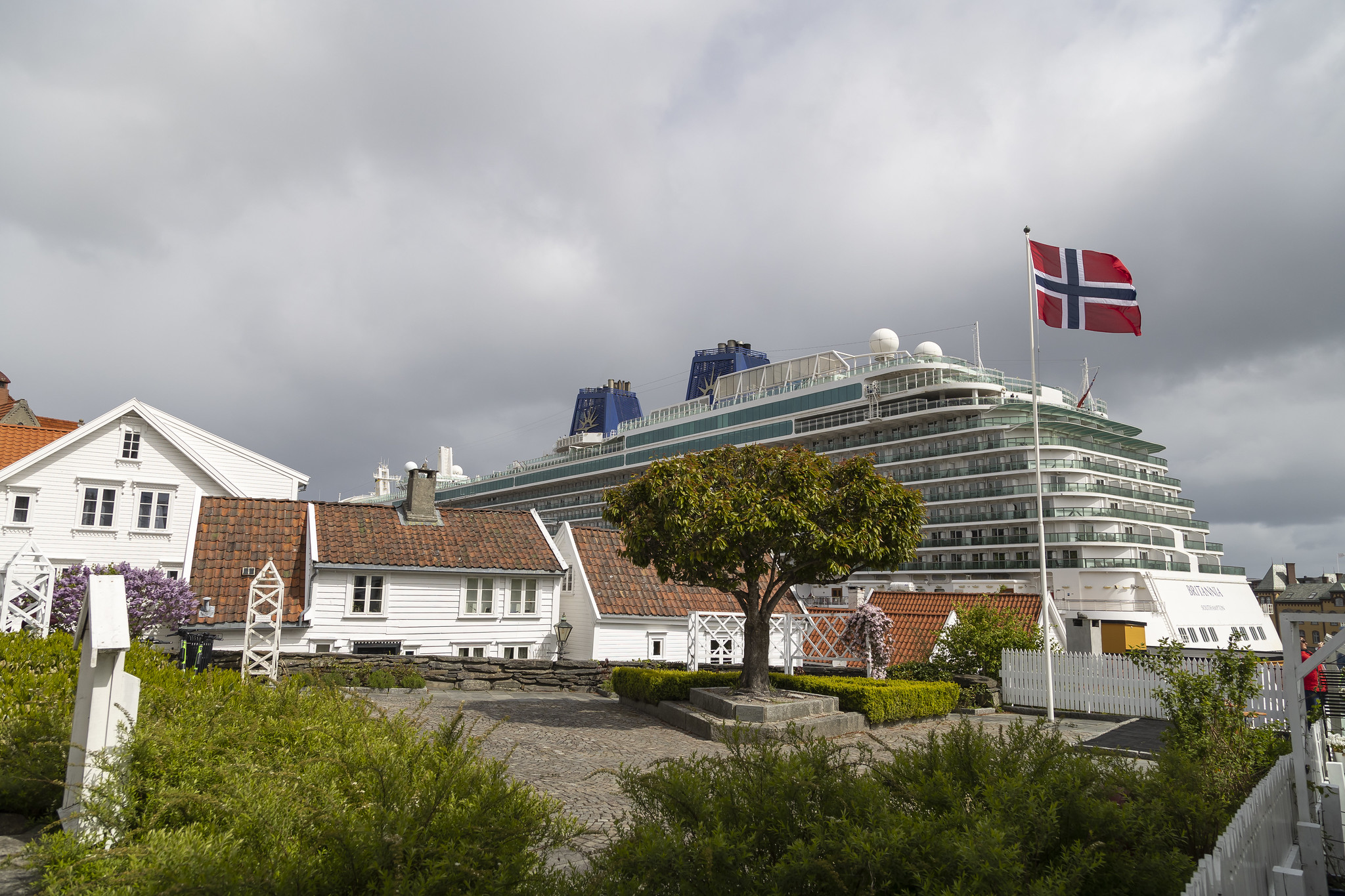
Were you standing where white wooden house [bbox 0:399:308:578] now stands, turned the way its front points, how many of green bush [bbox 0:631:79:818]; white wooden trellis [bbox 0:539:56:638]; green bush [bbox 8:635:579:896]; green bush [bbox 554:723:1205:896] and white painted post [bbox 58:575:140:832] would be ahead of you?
5

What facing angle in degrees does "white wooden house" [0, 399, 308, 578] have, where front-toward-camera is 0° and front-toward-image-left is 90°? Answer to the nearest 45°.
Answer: approximately 0°

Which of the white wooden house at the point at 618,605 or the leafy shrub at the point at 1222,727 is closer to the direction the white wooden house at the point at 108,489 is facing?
the leafy shrub

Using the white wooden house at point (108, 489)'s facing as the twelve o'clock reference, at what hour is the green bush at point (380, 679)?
The green bush is roughly at 11 o'clock from the white wooden house.

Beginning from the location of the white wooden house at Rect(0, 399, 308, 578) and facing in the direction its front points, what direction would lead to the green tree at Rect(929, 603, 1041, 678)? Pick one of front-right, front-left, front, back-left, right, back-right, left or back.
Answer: front-left

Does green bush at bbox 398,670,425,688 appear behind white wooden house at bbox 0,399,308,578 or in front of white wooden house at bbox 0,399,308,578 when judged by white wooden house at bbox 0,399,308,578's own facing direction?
in front

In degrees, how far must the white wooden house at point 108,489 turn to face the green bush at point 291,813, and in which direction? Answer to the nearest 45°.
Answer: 0° — it already faces it

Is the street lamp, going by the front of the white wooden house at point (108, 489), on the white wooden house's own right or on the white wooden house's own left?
on the white wooden house's own left

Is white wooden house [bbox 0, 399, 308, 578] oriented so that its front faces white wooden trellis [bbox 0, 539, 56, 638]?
yes

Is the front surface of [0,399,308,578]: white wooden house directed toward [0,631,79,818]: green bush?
yes

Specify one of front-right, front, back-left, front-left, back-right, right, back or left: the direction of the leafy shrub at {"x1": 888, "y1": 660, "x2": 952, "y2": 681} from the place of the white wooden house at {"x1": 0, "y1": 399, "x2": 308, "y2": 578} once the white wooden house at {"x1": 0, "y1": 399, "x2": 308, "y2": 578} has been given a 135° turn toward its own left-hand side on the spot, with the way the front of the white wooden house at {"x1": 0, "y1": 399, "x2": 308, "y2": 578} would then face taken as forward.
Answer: right

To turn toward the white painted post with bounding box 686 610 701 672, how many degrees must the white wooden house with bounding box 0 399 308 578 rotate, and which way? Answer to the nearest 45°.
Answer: approximately 45° to its left

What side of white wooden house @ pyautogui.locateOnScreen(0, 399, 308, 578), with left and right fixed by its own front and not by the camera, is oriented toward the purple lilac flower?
front
